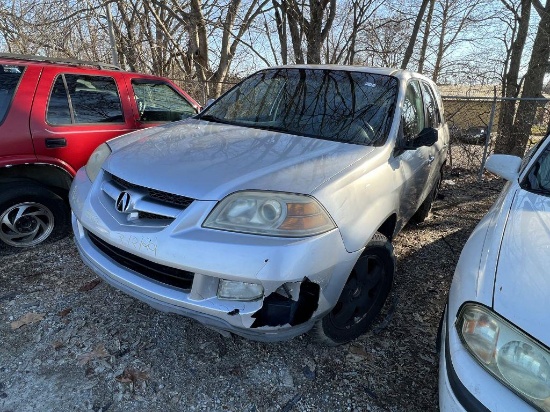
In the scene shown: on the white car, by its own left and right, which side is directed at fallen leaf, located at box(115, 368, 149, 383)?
right

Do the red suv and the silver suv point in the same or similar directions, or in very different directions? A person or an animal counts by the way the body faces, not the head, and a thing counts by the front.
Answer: very different directions

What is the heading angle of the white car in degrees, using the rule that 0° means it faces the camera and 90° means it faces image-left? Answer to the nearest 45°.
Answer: approximately 0°

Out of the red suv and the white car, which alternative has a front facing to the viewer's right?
the red suv

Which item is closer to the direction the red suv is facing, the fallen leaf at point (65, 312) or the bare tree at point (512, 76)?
the bare tree

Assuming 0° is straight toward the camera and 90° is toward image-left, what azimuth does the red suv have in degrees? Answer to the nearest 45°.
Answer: approximately 270°

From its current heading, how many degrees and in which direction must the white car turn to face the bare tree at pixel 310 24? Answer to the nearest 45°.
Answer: approximately 135° to its right

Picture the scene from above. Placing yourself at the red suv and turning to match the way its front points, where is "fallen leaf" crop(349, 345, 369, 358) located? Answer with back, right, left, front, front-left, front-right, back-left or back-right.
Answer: front-right

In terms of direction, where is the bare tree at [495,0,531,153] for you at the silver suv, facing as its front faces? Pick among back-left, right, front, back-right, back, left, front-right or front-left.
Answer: back

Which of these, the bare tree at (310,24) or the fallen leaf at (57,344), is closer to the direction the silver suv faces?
the fallen leaf

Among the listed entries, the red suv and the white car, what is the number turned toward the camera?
1

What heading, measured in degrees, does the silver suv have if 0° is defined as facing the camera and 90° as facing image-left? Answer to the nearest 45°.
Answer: approximately 45°
